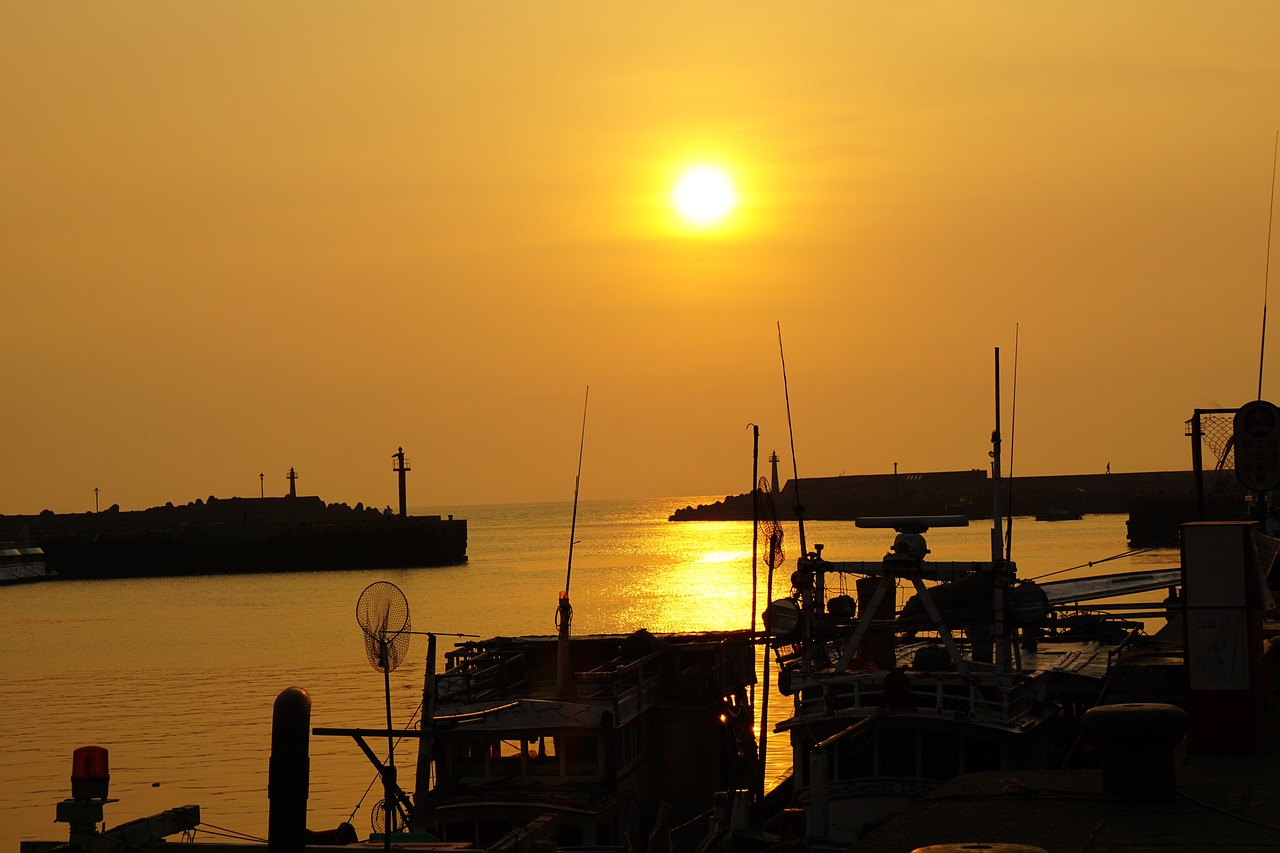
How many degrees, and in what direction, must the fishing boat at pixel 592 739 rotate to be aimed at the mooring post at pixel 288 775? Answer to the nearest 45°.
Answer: approximately 45° to its left

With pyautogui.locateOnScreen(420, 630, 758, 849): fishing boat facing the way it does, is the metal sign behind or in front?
behind

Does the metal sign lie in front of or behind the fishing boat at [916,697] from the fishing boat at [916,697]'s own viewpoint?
behind
